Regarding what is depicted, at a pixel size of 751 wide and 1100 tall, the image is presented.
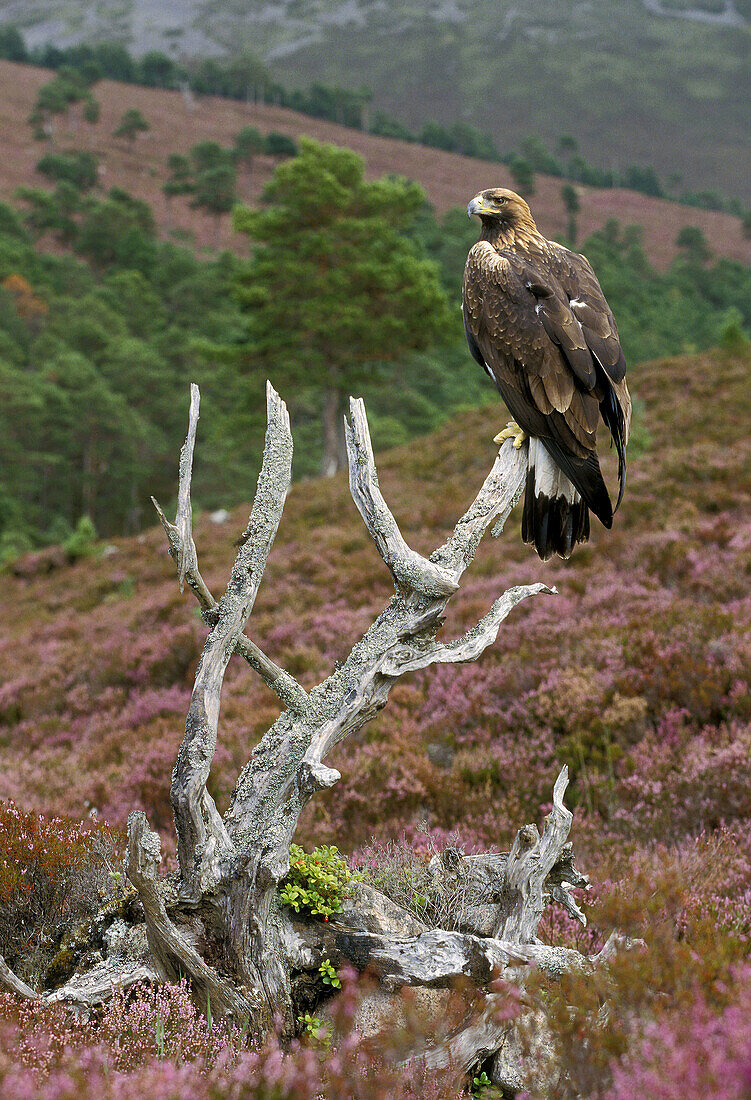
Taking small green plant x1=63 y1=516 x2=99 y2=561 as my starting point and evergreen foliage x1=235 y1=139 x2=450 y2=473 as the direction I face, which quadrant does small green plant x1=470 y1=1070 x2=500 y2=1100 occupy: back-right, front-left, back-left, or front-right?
back-right

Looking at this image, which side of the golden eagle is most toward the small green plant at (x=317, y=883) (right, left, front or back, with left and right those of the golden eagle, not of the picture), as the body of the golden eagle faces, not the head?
left

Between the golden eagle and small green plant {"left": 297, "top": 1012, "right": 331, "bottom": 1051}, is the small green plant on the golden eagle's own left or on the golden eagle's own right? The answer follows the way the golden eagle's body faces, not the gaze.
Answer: on the golden eagle's own left

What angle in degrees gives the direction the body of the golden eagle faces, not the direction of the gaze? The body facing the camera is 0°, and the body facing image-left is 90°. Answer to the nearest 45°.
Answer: approximately 135°
